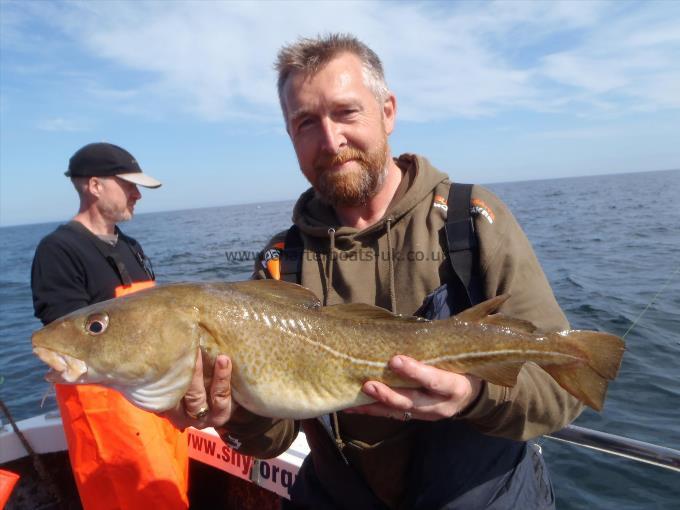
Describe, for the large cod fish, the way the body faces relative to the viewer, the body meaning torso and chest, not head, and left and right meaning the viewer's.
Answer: facing to the left of the viewer

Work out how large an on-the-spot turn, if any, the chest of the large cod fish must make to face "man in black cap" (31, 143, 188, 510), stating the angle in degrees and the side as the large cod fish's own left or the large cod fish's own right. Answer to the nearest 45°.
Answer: approximately 45° to the large cod fish's own right

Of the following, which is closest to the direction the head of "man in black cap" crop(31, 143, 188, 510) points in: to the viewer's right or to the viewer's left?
to the viewer's right
